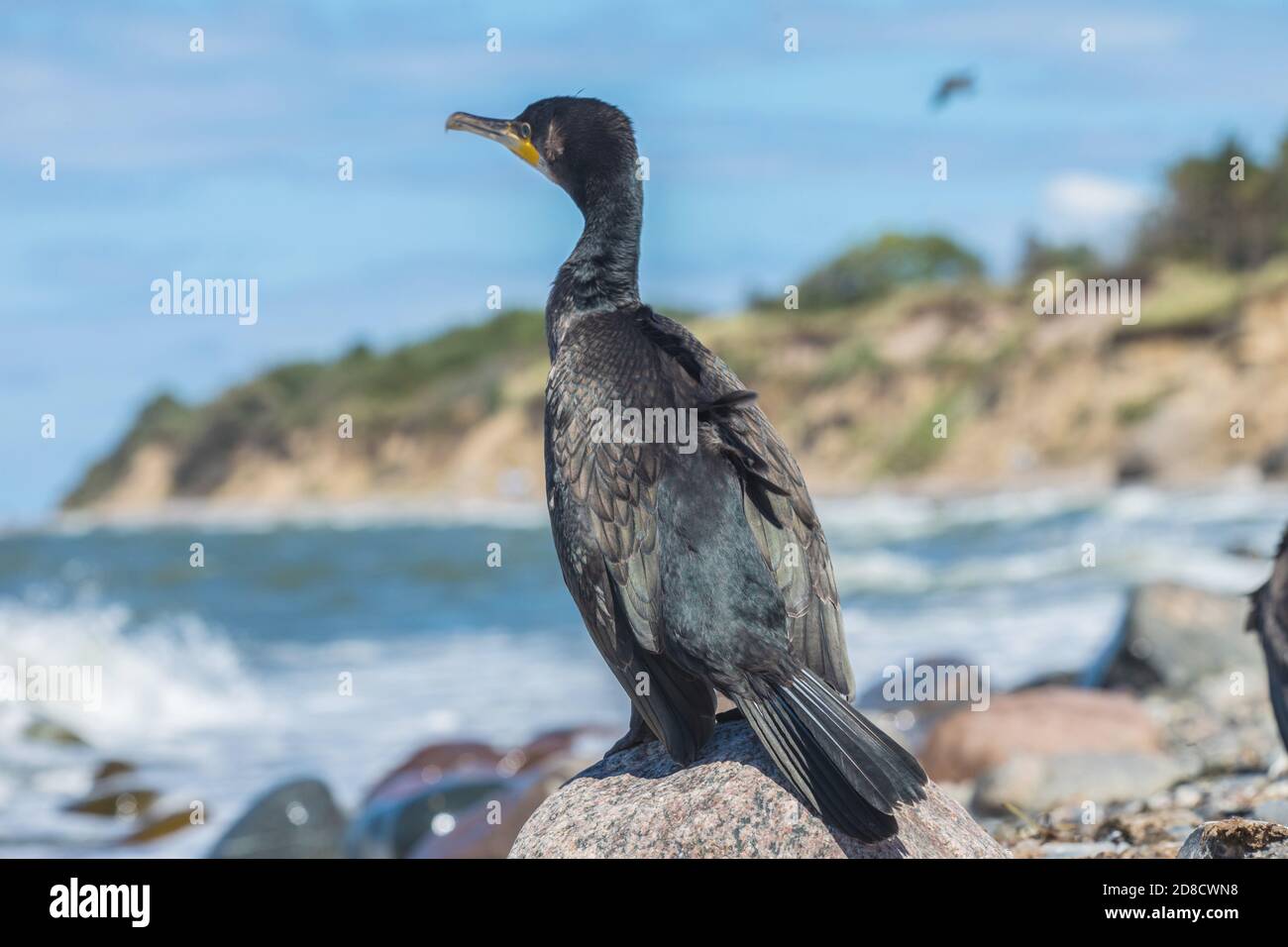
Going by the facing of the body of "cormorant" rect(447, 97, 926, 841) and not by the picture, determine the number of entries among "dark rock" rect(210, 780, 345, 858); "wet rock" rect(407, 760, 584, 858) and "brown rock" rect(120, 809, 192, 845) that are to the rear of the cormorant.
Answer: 0

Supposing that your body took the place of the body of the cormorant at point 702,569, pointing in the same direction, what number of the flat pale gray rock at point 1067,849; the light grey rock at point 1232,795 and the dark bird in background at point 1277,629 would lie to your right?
3

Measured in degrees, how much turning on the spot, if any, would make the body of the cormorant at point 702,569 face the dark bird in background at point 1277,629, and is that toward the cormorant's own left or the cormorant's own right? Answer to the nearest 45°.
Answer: approximately 90° to the cormorant's own right

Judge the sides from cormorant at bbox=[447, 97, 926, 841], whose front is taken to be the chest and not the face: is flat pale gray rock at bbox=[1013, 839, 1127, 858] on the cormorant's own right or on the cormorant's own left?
on the cormorant's own right

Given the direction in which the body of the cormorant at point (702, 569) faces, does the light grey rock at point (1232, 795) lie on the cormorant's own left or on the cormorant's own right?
on the cormorant's own right

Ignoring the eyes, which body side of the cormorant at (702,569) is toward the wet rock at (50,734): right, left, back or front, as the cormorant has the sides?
front

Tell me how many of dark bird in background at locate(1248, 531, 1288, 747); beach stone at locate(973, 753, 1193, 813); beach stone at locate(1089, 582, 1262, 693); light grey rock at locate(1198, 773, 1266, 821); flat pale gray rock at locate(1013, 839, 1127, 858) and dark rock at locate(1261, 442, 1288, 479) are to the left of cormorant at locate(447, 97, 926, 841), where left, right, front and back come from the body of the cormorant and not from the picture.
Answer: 0

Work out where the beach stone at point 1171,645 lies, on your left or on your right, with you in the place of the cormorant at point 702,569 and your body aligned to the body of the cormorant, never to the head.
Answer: on your right

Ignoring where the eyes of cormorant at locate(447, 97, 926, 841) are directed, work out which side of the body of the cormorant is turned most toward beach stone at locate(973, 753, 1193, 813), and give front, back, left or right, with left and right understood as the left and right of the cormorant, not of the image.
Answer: right

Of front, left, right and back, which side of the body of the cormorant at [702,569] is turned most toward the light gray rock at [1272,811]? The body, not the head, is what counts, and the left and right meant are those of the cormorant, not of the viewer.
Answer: right

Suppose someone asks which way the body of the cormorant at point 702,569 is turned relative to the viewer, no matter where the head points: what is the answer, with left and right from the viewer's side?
facing away from the viewer and to the left of the viewer

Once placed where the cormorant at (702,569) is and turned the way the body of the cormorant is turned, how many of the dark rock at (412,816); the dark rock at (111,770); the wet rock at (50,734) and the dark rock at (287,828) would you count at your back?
0
